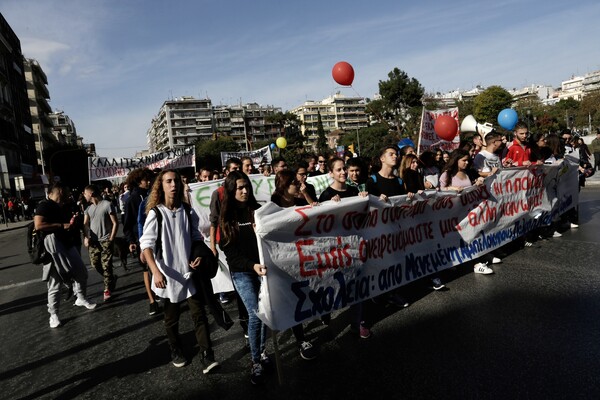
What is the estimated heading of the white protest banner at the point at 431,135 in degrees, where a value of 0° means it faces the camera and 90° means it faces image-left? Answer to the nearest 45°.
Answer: approximately 0°

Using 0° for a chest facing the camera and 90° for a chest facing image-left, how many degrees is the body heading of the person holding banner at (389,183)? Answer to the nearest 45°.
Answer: approximately 315°

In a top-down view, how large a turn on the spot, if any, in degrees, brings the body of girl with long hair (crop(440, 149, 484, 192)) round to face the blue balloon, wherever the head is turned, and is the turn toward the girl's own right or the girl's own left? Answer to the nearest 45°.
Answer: approximately 135° to the girl's own left

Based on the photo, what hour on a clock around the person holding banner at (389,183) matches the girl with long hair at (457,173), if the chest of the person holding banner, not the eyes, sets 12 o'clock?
The girl with long hair is roughly at 9 o'clock from the person holding banner.

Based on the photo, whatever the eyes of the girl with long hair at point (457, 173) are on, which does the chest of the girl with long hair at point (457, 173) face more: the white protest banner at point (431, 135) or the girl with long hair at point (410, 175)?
the girl with long hair

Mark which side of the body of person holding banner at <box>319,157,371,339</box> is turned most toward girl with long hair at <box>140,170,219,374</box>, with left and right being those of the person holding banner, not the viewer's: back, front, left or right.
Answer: right

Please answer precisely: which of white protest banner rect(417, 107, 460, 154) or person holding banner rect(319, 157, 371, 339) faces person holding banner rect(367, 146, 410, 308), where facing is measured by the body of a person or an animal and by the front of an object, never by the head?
the white protest banner
